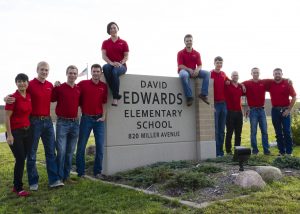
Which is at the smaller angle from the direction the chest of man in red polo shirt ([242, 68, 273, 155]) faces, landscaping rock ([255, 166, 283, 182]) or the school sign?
the landscaping rock

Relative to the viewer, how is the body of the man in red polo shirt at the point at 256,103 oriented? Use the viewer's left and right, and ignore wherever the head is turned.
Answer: facing the viewer

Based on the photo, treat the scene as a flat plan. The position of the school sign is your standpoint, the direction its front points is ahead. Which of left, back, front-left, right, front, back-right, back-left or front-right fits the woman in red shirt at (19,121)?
right

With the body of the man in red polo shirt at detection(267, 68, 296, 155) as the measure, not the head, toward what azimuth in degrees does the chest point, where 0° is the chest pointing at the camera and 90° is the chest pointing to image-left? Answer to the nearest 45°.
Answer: approximately 0°

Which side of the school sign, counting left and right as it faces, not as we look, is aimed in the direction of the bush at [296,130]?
left

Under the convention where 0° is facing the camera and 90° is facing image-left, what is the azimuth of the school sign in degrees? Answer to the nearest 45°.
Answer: approximately 315°

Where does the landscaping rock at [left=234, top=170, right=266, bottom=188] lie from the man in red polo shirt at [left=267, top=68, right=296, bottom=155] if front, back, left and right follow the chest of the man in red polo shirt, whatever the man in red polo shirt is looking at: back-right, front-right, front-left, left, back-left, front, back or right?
front

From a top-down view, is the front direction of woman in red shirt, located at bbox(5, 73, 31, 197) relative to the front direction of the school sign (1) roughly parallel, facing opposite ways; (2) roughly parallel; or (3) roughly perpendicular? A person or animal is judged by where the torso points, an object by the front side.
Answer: roughly parallel

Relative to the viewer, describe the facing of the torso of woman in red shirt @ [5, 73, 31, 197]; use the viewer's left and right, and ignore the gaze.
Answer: facing the viewer and to the right of the viewer

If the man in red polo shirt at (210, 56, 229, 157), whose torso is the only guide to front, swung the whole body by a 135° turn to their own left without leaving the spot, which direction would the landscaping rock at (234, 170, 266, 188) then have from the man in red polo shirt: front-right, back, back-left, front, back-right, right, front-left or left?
back-right

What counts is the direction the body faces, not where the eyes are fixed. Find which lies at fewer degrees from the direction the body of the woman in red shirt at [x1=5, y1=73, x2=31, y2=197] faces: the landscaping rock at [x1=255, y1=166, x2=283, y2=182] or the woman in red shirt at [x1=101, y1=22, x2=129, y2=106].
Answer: the landscaping rock

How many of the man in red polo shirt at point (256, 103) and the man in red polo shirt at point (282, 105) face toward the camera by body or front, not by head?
2

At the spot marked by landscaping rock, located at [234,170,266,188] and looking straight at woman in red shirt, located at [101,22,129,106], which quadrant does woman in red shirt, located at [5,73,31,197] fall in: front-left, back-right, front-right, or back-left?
front-left

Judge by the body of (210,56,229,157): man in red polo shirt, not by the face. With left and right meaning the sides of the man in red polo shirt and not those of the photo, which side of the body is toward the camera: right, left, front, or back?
front

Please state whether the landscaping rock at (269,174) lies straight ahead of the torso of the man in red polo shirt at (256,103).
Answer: yes

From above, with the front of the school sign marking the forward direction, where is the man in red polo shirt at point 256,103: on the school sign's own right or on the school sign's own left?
on the school sign's own left

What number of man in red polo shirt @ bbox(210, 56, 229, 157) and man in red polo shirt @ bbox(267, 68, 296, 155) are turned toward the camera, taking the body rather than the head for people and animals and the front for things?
2
